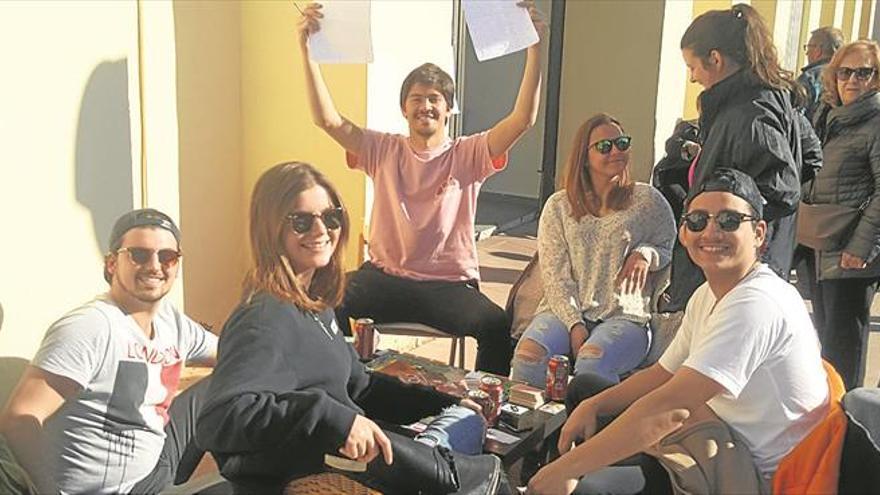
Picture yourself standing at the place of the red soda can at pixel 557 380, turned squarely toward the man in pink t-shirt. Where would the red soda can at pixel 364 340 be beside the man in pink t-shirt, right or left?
left

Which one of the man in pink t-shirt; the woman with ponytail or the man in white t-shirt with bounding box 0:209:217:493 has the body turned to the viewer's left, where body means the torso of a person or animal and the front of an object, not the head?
the woman with ponytail

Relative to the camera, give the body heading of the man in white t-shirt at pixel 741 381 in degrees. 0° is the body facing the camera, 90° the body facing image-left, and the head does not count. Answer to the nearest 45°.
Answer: approximately 45°

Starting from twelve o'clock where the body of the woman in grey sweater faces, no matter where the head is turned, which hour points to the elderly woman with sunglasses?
The elderly woman with sunglasses is roughly at 8 o'clock from the woman in grey sweater.

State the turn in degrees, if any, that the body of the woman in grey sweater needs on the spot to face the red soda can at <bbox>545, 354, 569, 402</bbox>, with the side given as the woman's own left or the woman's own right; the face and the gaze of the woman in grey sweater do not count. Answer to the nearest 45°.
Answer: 0° — they already face it

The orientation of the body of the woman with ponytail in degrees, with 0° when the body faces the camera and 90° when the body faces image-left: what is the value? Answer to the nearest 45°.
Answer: approximately 90°

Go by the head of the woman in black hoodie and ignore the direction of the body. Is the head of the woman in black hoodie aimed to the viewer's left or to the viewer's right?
to the viewer's right

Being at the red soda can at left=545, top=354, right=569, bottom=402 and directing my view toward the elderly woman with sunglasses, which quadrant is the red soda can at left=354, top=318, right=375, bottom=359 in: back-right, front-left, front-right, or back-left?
back-left

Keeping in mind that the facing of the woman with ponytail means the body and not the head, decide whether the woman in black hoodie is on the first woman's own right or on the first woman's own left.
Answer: on the first woman's own left

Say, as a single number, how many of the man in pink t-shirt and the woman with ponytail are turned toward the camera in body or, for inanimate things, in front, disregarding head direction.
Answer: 1

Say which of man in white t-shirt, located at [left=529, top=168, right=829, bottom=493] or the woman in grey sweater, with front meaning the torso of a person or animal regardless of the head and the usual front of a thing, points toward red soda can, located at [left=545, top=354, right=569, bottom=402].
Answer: the woman in grey sweater
